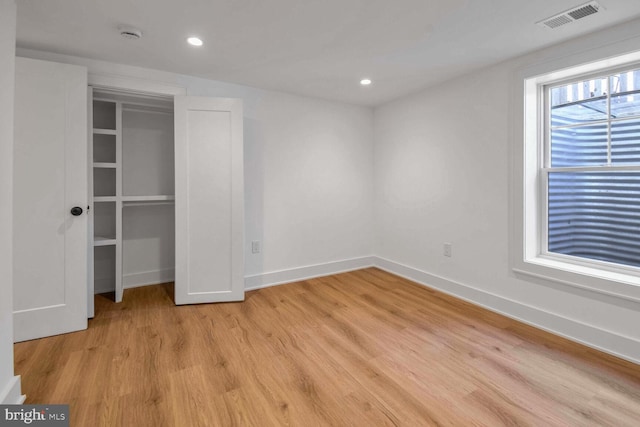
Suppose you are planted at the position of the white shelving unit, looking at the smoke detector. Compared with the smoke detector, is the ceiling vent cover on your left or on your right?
left

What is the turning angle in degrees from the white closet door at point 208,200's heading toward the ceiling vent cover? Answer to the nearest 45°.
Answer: approximately 45° to its left

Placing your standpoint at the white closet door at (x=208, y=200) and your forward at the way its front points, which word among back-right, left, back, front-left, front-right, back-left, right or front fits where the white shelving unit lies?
back-right

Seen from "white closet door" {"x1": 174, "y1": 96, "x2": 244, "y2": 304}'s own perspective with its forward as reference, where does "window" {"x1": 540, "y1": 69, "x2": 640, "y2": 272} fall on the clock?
The window is roughly at 10 o'clock from the white closet door.

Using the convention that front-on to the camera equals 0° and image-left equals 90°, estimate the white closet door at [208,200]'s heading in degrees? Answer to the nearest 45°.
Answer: approximately 0°
